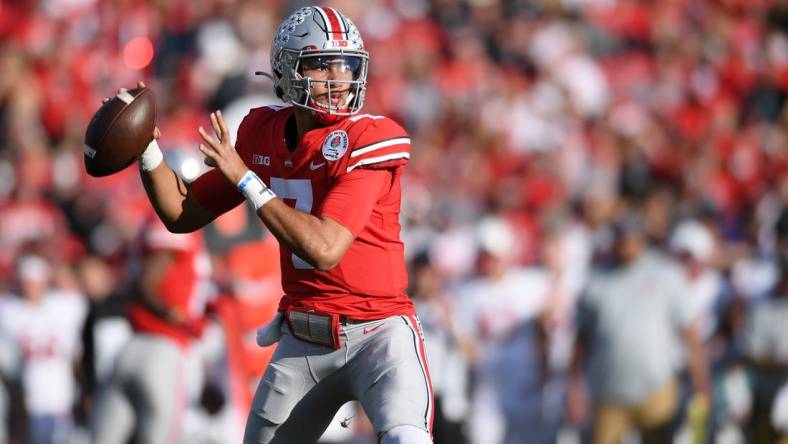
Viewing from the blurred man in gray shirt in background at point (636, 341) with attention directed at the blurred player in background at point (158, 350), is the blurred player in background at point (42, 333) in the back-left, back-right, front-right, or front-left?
front-right

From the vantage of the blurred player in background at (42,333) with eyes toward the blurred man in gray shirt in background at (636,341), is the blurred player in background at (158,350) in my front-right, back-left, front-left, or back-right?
front-right

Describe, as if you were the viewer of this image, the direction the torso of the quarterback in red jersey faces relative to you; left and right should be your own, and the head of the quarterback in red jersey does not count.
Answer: facing the viewer and to the left of the viewer

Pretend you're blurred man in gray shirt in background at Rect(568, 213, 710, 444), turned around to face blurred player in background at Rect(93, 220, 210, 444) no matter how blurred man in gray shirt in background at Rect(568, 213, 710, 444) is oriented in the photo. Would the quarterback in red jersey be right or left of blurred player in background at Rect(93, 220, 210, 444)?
left

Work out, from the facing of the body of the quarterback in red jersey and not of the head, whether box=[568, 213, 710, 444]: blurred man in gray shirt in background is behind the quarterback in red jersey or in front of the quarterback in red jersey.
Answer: behind
